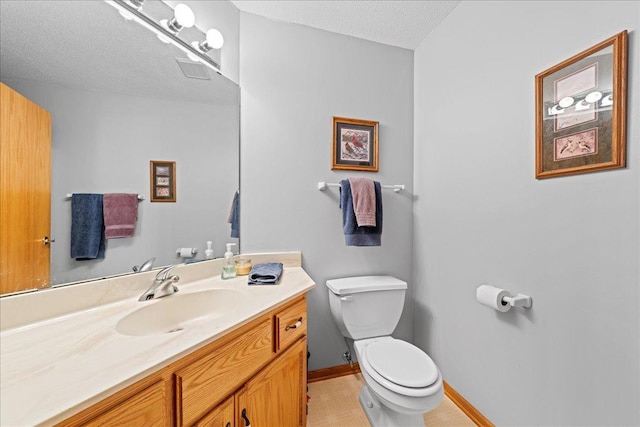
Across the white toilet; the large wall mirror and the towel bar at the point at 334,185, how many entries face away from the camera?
0

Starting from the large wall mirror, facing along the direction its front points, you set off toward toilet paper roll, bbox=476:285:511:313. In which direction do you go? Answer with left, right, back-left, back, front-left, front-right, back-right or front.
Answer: front

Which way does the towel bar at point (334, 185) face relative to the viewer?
toward the camera

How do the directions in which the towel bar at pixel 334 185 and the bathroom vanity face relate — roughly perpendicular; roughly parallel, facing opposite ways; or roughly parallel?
roughly perpendicular

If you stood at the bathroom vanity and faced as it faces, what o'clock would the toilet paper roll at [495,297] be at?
The toilet paper roll is roughly at 11 o'clock from the bathroom vanity.

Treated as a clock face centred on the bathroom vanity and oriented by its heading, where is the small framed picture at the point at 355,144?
The small framed picture is roughly at 10 o'clock from the bathroom vanity.

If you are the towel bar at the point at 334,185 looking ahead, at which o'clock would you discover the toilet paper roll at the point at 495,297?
The toilet paper roll is roughly at 10 o'clock from the towel bar.

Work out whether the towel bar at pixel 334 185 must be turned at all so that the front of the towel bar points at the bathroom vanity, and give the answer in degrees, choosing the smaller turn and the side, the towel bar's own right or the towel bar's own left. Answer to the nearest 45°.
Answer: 0° — it already faces it

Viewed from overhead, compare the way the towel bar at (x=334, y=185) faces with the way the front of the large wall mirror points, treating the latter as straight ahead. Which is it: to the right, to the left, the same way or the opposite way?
to the right

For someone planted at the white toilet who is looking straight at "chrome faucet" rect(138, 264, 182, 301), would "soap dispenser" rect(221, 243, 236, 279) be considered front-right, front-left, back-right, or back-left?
front-right

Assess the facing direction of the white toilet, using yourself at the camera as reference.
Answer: facing the viewer and to the right of the viewer

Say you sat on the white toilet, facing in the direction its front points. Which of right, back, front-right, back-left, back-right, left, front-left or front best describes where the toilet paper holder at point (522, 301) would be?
front-left
